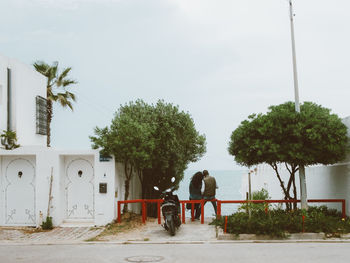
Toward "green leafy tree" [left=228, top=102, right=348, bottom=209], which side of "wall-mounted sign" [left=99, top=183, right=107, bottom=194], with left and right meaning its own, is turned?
left

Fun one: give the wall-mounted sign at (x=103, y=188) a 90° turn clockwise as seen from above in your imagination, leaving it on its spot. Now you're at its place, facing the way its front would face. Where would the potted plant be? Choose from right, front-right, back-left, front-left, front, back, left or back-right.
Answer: front-right

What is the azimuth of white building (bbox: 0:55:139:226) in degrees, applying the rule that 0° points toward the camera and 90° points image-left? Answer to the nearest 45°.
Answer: approximately 0°

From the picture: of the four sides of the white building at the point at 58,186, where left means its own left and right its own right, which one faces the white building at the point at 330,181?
left

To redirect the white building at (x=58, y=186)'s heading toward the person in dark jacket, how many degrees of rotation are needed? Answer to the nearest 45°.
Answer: approximately 90° to its left

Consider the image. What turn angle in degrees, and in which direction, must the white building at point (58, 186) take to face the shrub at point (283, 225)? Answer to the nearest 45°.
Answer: approximately 45° to its left

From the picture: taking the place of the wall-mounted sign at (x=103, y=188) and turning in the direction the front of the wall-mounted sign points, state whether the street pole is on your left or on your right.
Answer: on your left

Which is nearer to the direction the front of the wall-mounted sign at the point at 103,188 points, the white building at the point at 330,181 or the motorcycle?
the motorcycle

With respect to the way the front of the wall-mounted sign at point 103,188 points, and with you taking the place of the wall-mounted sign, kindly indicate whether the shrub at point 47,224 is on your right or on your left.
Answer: on your right

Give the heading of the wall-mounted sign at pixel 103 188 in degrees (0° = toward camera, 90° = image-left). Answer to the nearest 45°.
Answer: approximately 0°

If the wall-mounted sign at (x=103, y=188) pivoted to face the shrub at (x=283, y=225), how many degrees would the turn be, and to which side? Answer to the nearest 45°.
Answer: approximately 45° to its left

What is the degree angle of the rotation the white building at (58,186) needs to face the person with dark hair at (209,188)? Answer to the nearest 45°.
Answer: approximately 90° to its left
